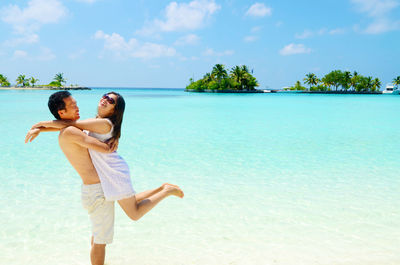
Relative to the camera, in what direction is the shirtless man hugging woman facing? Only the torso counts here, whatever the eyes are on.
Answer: to the viewer's right

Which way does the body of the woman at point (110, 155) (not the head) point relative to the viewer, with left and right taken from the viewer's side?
facing to the left of the viewer

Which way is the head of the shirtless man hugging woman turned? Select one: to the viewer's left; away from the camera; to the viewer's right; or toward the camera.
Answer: to the viewer's right
